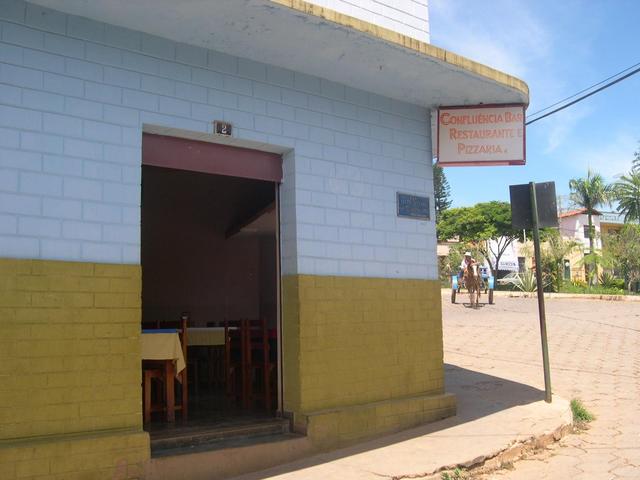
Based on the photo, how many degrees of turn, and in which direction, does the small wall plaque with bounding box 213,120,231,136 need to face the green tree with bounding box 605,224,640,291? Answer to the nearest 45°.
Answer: approximately 90° to its left

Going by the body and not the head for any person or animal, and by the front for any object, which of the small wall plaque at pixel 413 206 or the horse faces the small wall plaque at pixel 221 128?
the horse

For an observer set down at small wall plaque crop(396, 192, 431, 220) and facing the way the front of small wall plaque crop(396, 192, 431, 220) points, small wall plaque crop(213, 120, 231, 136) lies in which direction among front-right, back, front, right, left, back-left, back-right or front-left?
right

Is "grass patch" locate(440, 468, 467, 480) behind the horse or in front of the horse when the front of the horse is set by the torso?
in front

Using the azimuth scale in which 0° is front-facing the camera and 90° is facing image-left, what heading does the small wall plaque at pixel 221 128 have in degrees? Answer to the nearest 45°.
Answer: approximately 315°

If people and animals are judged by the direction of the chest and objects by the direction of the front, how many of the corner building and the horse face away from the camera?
0

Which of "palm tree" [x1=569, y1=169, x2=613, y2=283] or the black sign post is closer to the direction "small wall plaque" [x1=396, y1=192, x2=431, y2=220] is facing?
the black sign post

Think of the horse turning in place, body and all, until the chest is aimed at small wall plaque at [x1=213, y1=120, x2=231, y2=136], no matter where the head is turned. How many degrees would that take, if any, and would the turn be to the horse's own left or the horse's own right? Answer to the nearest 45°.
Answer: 0° — it already faces it
